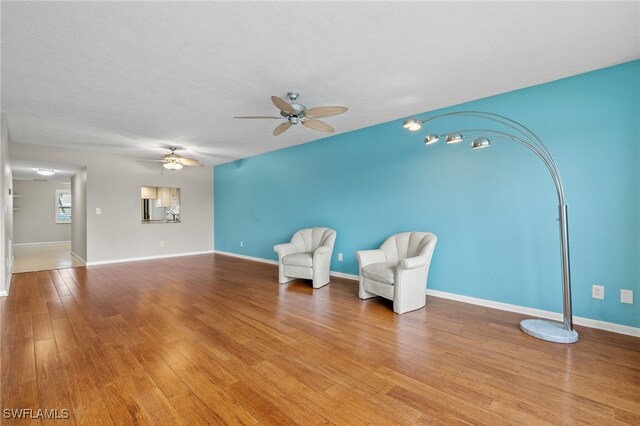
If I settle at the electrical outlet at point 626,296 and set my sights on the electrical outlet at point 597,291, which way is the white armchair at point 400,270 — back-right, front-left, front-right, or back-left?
front-left

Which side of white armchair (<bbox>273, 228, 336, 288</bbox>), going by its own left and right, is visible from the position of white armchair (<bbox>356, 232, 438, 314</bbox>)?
left

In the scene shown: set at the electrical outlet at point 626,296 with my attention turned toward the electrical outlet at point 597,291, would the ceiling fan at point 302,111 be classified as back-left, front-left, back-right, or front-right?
front-left

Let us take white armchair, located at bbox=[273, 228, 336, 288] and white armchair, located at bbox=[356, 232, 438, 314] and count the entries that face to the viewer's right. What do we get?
0

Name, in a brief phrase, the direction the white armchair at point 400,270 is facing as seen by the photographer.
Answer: facing the viewer and to the left of the viewer

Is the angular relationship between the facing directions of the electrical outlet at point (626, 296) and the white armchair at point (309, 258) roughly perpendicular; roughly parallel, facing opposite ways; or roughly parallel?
roughly parallel

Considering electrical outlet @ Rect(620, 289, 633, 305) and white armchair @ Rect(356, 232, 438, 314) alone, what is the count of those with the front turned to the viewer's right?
0

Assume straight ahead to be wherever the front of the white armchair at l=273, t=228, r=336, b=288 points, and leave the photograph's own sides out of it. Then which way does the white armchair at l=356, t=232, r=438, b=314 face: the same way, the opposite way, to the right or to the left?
the same way

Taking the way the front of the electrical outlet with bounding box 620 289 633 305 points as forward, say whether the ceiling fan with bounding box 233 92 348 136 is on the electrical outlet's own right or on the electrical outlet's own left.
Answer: on the electrical outlet's own right

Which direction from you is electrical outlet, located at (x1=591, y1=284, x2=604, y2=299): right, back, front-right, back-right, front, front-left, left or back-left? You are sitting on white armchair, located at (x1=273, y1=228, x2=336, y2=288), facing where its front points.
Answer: left

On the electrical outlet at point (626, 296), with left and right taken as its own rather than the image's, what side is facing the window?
right

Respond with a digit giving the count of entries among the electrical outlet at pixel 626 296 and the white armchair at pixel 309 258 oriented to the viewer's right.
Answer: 0

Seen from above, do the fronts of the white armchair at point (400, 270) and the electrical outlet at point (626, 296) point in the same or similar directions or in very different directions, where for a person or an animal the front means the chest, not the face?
same or similar directions

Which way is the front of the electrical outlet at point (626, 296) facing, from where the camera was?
facing the viewer
